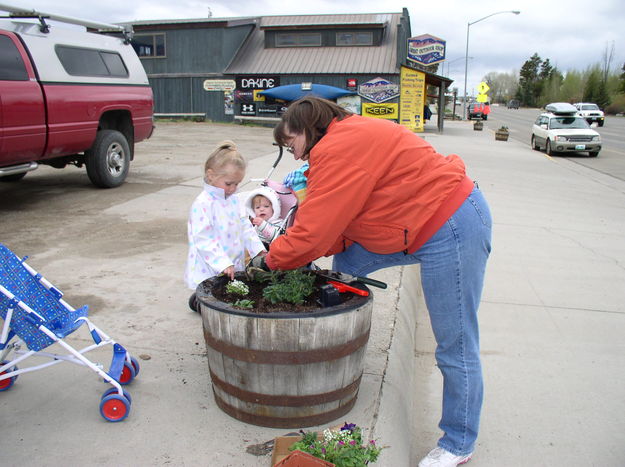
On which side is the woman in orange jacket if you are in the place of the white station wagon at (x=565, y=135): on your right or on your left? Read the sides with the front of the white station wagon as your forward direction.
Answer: on your right

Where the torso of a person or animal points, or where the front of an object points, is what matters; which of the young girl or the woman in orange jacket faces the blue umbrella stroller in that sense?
the woman in orange jacket

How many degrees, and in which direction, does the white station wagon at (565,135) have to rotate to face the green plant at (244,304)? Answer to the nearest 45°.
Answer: approximately 45° to its right

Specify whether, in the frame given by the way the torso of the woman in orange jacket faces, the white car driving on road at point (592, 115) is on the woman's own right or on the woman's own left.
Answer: on the woman's own right

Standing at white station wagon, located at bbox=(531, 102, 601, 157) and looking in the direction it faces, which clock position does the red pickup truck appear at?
The red pickup truck is roughly at 2 o'clock from the white station wagon.

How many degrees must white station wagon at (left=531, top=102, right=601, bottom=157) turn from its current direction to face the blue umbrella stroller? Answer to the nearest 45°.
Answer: approximately 45° to its right

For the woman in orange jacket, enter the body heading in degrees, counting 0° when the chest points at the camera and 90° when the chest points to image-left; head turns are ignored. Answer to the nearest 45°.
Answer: approximately 90°

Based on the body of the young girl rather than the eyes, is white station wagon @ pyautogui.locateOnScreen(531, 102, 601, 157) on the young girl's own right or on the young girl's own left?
on the young girl's own left

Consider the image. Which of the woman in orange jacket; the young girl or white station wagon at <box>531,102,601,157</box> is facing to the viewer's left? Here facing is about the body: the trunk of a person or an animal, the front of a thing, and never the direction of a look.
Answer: the woman in orange jacket

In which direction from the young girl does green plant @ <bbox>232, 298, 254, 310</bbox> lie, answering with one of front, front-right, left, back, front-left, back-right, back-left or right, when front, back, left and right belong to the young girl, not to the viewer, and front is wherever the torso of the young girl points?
front-right
